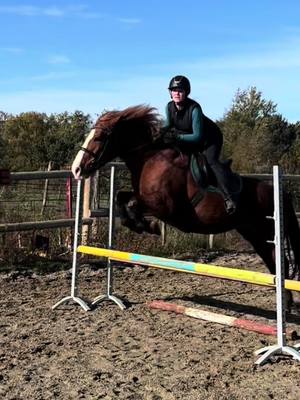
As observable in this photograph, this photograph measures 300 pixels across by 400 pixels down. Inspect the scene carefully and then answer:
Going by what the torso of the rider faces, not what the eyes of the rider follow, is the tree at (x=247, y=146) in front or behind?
behind

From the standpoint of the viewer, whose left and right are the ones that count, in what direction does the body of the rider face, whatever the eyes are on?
facing the viewer and to the left of the viewer

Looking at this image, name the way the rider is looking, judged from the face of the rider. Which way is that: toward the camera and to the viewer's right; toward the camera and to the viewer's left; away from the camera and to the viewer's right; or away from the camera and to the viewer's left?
toward the camera and to the viewer's left
